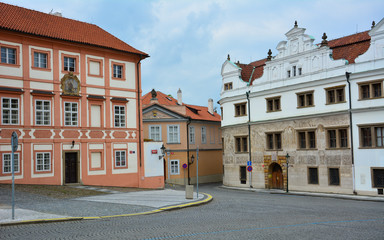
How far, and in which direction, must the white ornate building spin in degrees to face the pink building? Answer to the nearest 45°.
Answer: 0° — it already faces it

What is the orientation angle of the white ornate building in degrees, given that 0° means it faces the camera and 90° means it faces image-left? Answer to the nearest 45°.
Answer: approximately 45°
